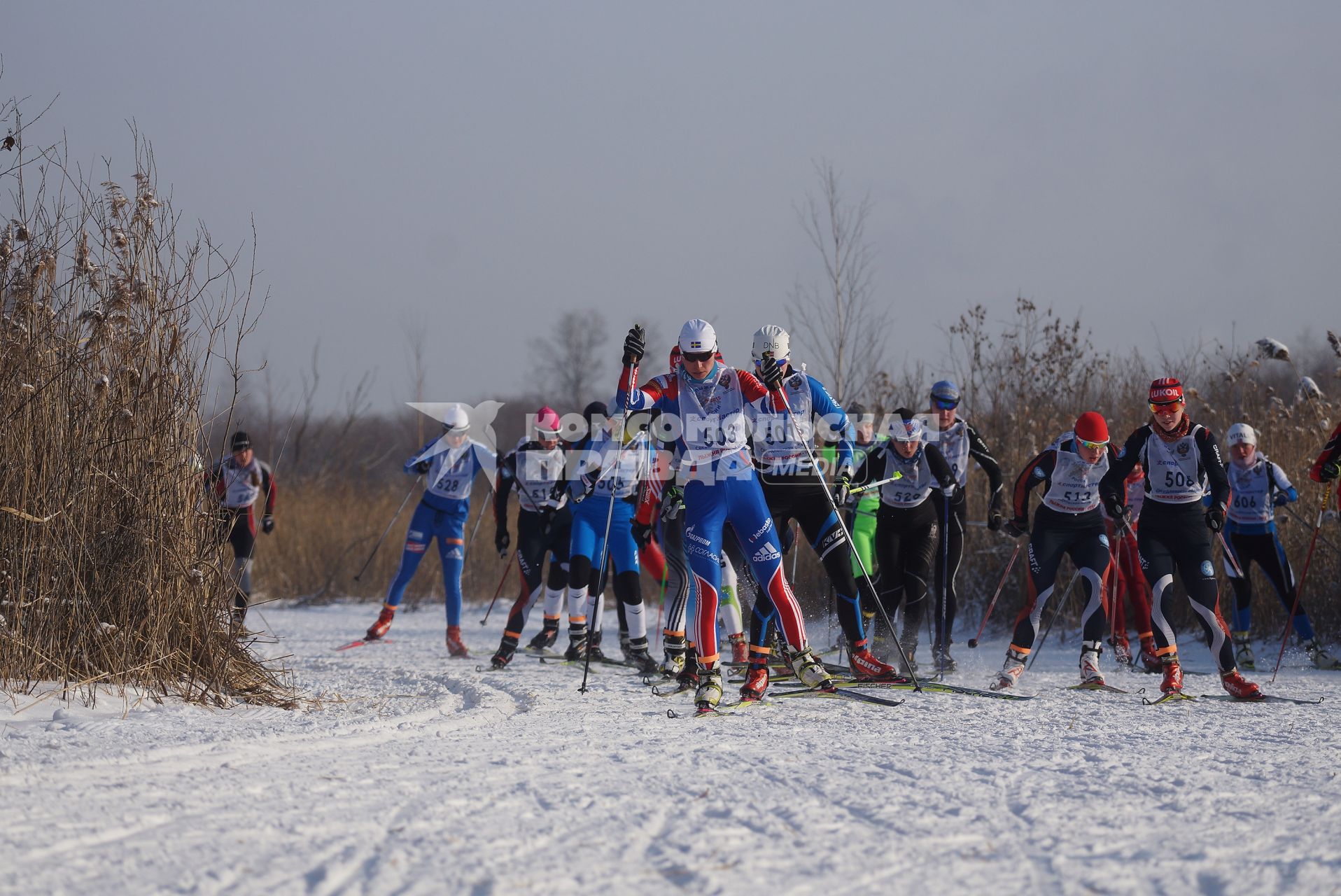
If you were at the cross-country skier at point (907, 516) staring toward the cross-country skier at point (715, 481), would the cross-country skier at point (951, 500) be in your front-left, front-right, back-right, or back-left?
back-left

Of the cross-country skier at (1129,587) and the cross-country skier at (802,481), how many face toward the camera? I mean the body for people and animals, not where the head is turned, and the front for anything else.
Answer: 2

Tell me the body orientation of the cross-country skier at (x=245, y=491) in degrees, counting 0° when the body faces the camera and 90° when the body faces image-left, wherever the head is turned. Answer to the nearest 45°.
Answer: approximately 0°

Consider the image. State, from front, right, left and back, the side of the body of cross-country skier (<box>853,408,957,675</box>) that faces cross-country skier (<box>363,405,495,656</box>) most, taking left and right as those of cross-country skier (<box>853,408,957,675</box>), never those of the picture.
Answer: right

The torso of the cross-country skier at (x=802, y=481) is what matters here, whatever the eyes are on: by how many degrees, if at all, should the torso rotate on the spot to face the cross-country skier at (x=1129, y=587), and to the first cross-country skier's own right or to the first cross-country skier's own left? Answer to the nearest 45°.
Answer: approximately 135° to the first cross-country skier's own left

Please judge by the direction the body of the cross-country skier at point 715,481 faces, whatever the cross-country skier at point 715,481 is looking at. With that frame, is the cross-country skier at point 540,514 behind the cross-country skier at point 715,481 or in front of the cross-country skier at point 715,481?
behind

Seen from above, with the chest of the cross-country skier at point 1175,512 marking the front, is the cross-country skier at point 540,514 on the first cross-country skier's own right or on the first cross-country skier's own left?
on the first cross-country skier's own right

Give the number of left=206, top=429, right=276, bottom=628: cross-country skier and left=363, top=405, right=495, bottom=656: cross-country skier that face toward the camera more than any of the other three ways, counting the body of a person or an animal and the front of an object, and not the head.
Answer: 2

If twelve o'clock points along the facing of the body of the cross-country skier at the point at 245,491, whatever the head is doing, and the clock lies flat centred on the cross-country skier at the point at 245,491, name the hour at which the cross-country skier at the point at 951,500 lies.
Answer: the cross-country skier at the point at 951,500 is roughly at 10 o'clock from the cross-country skier at the point at 245,491.

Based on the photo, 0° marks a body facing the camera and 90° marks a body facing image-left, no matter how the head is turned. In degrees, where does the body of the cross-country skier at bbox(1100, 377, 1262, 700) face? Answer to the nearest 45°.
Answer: approximately 0°

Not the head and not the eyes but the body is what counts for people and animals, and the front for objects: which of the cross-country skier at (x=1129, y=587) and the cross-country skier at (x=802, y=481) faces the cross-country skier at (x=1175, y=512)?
the cross-country skier at (x=1129, y=587)

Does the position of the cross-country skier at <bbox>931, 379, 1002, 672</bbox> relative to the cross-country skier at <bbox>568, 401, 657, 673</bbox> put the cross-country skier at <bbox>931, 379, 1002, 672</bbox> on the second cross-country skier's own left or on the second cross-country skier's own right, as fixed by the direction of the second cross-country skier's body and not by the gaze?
on the second cross-country skier's own left

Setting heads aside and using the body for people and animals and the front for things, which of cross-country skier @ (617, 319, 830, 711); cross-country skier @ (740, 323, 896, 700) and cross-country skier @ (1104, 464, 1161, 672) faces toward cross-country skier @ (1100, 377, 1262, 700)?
cross-country skier @ (1104, 464, 1161, 672)
